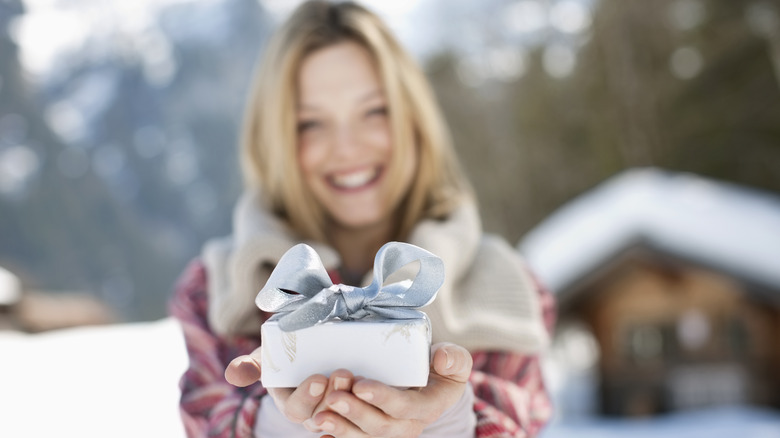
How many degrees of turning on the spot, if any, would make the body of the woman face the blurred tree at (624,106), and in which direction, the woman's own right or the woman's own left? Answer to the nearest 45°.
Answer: approximately 180°

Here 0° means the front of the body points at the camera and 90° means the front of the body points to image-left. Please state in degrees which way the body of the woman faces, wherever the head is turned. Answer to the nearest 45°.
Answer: approximately 0°

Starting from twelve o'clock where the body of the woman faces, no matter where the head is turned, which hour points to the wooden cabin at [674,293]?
The wooden cabin is roughly at 7 o'clock from the woman.
